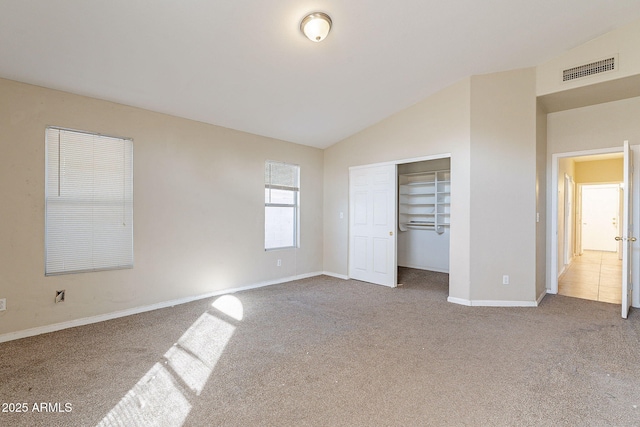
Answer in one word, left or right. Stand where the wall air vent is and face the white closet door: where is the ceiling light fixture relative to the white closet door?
left

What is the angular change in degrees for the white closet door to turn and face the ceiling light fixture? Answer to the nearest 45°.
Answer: approximately 45° to its left

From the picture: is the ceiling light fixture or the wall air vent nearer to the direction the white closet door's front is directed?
the ceiling light fixture

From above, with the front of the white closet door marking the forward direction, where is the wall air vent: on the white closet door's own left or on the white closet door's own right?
on the white closet door's own left

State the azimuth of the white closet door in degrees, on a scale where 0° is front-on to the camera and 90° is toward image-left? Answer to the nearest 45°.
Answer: approximately 45°
